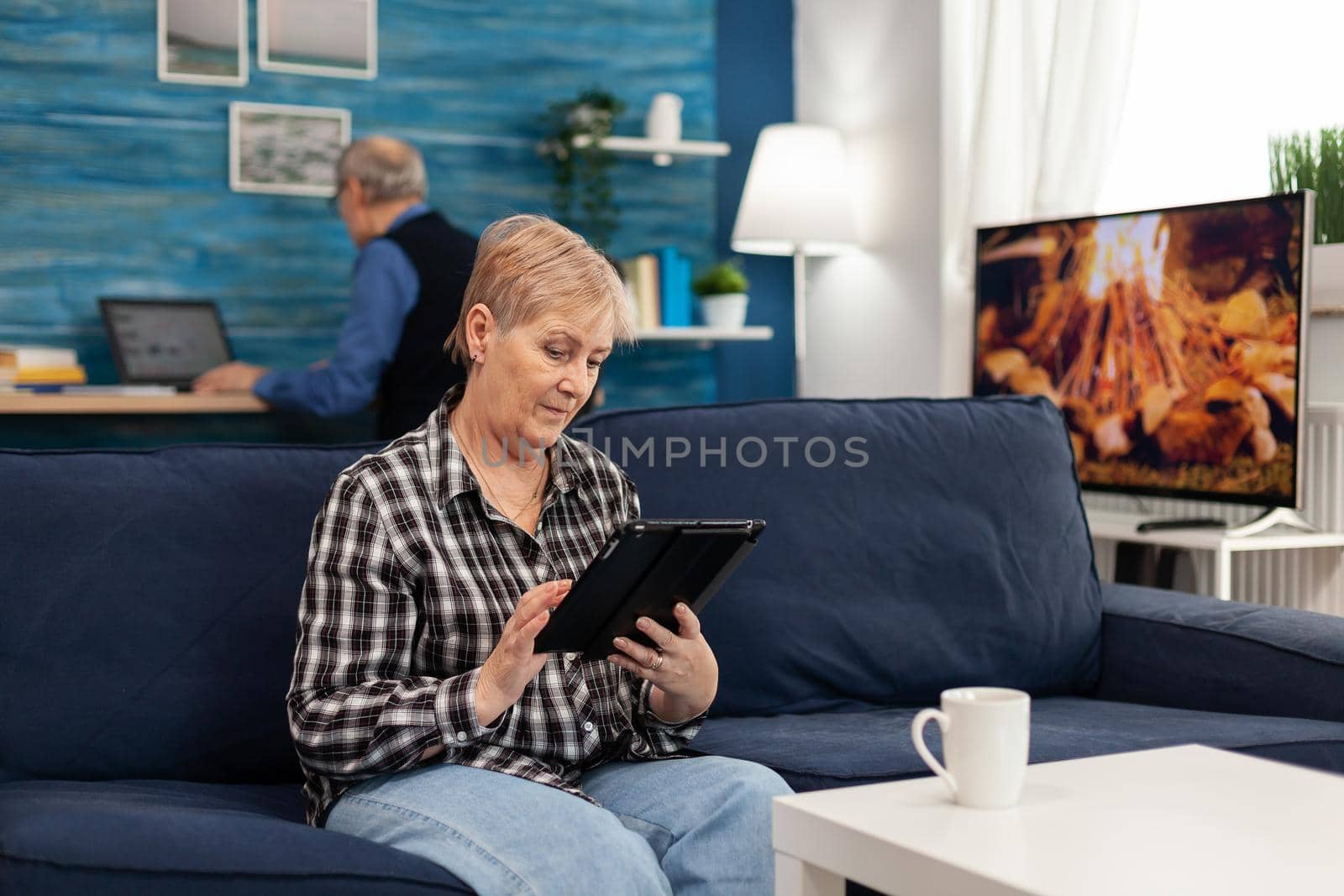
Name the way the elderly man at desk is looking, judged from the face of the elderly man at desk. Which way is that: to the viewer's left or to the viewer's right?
to the viewer's left

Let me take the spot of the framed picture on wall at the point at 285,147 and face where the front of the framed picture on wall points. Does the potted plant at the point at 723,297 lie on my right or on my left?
on my left

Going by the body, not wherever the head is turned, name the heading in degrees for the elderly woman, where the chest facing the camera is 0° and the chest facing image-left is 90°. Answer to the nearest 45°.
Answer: approximately 315°

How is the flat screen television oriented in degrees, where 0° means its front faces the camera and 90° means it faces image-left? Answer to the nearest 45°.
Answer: approximately 45°

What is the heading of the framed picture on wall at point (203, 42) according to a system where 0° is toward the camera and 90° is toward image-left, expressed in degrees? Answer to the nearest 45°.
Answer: approximately 0°

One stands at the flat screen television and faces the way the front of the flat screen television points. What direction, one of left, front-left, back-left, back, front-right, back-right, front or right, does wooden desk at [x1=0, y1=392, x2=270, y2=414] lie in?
front-right

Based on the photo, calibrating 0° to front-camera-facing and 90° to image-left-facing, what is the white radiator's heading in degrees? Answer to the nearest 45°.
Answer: approximately 45°

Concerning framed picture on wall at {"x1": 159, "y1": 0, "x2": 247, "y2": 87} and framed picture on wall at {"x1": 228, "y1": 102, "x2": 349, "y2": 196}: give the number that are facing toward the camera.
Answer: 2

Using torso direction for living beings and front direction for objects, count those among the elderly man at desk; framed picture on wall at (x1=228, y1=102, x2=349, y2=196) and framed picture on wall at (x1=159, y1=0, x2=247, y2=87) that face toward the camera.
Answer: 2

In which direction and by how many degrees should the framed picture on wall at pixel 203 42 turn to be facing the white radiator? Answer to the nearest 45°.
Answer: approximately 45° to its left

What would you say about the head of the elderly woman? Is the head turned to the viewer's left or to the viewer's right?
to the viewer's right
